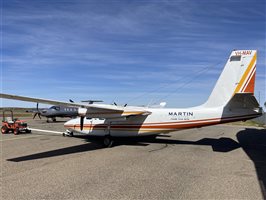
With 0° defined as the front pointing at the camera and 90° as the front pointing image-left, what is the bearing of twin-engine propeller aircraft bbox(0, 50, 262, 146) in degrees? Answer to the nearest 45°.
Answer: approximately 135°

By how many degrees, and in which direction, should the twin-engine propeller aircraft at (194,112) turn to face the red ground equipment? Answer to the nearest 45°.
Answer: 0° — it already faces it
